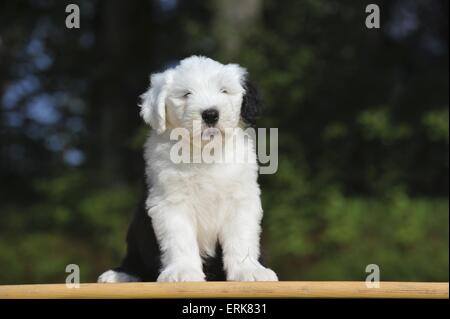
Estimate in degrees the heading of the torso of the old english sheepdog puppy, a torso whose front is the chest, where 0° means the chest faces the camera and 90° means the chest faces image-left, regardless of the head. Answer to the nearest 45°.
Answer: approximately 0°
